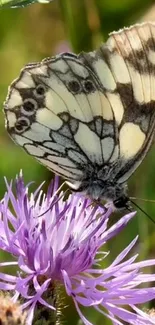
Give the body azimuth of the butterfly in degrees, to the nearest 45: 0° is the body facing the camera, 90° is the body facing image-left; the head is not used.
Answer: approximately 270°
